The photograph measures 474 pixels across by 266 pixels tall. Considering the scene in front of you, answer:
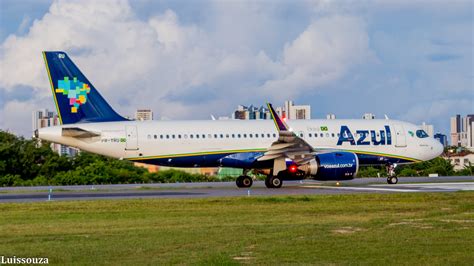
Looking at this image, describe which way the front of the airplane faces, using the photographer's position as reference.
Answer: facing to the right of the viewer
